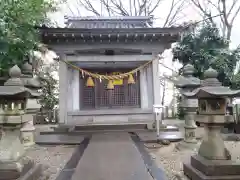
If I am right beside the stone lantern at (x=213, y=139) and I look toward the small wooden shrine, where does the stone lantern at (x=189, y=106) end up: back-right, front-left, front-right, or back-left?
front-right

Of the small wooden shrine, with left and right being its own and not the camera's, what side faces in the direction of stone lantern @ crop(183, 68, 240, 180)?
front

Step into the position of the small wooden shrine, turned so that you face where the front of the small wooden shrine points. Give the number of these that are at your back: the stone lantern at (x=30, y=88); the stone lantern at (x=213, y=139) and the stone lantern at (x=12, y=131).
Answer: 0

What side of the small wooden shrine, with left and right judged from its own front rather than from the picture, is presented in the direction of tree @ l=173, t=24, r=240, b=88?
left

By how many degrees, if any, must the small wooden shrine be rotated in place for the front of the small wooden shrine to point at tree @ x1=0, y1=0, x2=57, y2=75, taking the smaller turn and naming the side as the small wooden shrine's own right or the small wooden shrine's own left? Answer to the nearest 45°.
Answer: approximately 45° to the small wooden shrine's own right

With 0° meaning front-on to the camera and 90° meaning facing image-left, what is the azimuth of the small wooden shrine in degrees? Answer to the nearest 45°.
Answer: approximately 0°

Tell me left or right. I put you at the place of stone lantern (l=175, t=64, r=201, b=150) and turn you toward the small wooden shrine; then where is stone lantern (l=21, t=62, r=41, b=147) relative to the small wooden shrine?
left

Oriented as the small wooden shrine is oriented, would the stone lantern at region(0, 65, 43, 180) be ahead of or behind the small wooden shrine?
ahead

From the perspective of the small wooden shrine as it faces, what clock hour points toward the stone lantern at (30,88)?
The stone lantern is roughly at 1 o'clock from the small wooden shrine.

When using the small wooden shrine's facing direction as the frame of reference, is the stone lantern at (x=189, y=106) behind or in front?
in front

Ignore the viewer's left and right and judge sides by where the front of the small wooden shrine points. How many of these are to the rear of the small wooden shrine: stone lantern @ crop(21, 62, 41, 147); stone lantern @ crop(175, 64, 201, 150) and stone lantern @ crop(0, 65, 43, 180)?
0
